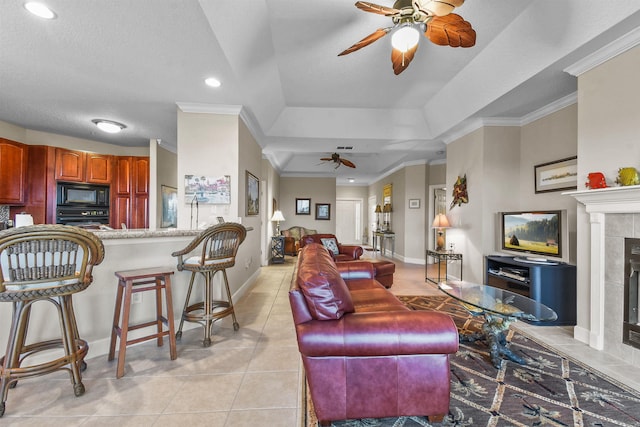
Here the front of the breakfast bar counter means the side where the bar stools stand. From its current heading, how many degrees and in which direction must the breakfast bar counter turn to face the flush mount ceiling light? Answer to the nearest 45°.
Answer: approximately 180°

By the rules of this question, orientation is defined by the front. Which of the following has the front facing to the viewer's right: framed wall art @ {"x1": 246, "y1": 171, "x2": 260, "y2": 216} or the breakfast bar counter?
the framed wall art

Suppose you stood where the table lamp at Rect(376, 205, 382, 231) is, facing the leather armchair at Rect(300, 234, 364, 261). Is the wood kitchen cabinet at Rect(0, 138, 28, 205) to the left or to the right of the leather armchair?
right

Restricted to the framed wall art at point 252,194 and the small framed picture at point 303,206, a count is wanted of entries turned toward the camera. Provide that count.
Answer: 1

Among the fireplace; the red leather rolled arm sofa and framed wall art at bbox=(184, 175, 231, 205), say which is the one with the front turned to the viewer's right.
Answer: the red leather rolled arm sofa

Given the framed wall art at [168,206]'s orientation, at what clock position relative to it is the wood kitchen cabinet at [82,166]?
The wood kitchen cabinet is roughly at 5 o'clock from the framed wall art.

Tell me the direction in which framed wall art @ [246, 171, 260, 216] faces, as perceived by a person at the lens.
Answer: facing to the right of the viewer

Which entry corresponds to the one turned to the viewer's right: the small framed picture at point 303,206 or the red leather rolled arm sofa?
the red leather rolled arm sofa

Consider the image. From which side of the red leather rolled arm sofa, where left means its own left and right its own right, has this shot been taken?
right

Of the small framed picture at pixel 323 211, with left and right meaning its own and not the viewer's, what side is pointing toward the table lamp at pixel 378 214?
left

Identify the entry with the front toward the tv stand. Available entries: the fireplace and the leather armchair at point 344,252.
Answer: the leather armchair

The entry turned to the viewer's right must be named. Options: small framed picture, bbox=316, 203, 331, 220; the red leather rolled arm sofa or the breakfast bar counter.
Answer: the red leather rolled arm sofa
